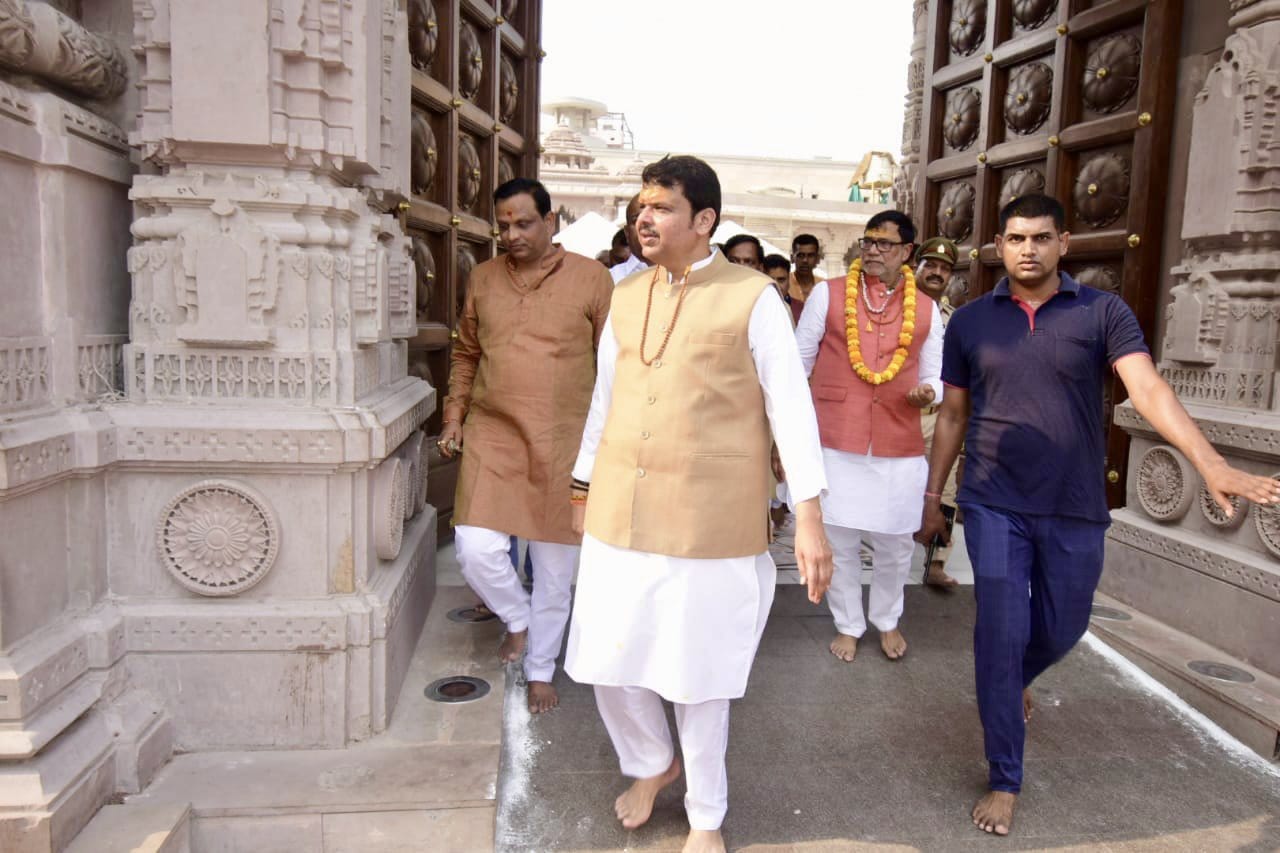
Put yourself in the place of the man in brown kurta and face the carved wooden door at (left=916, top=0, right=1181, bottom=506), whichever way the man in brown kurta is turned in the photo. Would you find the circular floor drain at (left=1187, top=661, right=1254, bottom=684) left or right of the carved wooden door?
right

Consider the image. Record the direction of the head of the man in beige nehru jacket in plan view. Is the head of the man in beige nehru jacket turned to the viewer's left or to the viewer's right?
to the viewer's left

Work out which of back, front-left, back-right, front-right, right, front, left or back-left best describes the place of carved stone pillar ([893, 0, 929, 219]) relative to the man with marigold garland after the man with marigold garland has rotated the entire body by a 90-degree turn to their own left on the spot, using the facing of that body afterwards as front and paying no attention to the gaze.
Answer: left

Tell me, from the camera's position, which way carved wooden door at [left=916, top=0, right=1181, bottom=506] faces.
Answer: facing the viewer and to the left of the viewer

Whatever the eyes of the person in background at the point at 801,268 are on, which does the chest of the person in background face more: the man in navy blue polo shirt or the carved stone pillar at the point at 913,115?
the man in navy blue polo shirt

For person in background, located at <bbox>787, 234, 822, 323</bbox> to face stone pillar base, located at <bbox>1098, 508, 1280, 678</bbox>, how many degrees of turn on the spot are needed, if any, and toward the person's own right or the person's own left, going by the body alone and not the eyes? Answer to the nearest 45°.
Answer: approximately 45° to the person's own left

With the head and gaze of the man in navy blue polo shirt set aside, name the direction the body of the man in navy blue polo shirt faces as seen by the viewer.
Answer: toward the camera

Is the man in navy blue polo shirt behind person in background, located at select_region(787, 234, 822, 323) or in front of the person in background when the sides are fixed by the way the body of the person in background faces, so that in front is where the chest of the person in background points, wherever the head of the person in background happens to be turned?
in front

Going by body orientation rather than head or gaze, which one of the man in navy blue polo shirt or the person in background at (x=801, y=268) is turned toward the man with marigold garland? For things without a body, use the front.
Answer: the person in background

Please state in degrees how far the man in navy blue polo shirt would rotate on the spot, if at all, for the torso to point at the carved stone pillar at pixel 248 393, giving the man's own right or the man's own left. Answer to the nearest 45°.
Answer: approximately 45° to the man's own right

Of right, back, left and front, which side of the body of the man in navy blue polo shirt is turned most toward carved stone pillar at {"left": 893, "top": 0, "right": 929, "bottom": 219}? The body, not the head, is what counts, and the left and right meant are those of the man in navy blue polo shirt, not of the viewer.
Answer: back

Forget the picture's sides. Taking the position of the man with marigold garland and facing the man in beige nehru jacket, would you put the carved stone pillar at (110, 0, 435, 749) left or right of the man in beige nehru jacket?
right

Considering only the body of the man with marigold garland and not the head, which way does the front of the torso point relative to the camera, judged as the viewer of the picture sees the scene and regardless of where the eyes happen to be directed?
toward the camera
